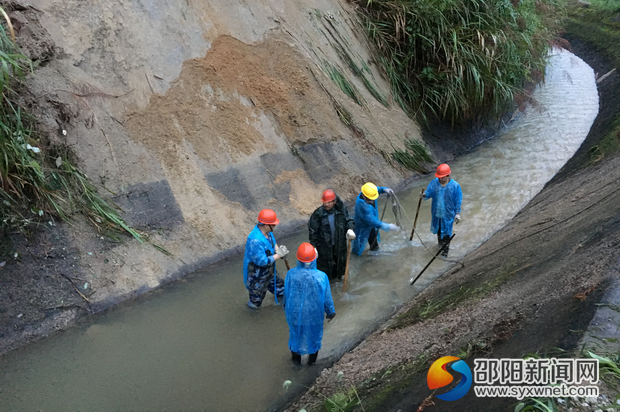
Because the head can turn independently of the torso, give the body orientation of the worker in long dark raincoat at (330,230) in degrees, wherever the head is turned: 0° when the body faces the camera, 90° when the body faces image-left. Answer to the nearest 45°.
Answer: approximately 0°

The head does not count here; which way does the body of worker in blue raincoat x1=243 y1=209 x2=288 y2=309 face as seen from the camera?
to the viewer's right

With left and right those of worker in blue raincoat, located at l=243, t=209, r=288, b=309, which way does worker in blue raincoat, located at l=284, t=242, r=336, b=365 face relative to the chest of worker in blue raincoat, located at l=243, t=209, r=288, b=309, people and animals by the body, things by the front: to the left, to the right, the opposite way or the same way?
to the left

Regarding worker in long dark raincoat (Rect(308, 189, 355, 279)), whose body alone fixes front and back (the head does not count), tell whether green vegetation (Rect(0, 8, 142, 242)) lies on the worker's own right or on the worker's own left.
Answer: on the worker's own right

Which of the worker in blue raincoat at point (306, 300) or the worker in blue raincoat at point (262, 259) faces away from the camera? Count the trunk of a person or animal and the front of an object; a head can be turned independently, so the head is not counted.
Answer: the worker in blue raincoat at point (306, 300)

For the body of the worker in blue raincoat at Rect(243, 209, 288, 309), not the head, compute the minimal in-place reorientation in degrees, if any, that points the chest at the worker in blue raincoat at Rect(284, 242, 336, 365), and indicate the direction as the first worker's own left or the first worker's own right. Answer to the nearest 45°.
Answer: approximately 90° to the first worker's own right

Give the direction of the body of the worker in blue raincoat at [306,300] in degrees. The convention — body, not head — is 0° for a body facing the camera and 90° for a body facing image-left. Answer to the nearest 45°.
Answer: approximately 180°

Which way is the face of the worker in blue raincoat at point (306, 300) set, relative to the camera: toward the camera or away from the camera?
away from the camera

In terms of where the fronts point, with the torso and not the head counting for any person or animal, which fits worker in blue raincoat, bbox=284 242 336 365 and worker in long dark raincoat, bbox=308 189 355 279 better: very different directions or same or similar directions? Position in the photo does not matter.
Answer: very different directions

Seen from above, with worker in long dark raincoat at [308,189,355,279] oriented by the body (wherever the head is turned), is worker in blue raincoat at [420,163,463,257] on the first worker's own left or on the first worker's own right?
on the first worker's own left

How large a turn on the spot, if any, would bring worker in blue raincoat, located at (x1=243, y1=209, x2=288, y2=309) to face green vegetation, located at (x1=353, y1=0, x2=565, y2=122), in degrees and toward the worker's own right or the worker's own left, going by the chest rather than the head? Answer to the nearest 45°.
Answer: approximately 45° to the worker's own left

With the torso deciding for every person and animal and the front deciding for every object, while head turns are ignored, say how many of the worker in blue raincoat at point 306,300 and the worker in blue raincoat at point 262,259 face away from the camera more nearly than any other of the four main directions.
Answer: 1
